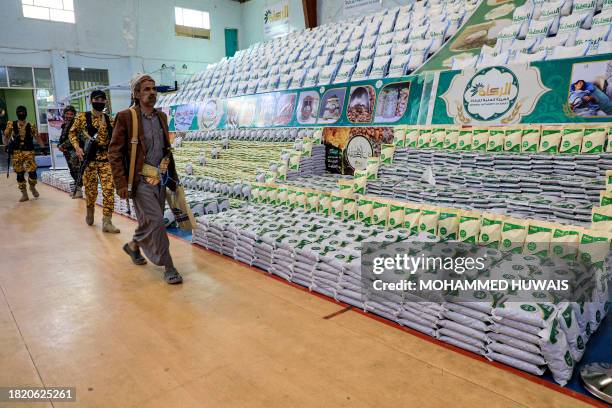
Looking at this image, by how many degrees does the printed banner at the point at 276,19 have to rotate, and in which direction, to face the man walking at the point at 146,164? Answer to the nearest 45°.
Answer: approximately 45° to its left

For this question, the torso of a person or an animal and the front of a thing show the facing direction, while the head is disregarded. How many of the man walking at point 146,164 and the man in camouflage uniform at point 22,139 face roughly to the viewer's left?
0

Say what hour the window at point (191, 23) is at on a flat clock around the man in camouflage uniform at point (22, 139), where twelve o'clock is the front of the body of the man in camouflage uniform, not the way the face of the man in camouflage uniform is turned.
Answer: The window is roughly at 7 o'clock from the man in camouflage uniform.

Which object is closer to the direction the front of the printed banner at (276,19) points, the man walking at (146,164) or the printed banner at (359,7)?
the man walking

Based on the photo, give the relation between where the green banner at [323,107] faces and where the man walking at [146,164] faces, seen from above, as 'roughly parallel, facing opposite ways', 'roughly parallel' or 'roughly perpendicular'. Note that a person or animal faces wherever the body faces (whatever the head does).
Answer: roughly perpendicular

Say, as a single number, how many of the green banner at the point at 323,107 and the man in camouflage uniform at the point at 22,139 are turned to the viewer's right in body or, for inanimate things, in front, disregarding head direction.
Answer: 0

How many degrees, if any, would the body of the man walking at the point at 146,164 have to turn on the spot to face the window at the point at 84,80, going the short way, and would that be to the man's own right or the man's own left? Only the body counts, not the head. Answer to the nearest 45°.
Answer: approximately 135° to the man's own left

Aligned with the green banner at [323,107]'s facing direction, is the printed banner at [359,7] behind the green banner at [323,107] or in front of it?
behind

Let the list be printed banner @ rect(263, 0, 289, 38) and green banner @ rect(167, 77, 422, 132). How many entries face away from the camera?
0

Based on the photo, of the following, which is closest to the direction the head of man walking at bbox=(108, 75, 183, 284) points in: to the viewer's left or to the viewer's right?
to the viewer's right

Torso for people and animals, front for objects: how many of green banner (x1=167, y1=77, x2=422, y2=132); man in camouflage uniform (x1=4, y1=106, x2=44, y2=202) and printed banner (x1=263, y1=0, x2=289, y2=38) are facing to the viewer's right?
0

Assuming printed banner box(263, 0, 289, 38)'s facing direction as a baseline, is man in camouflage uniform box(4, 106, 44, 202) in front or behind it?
in front

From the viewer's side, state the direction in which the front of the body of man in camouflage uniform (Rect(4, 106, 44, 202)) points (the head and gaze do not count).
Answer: toward the camera

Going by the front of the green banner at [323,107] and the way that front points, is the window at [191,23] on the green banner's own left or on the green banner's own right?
on the green banner's own right

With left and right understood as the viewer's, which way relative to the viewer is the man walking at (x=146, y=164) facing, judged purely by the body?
facing the viewer and to the right of the viewer
